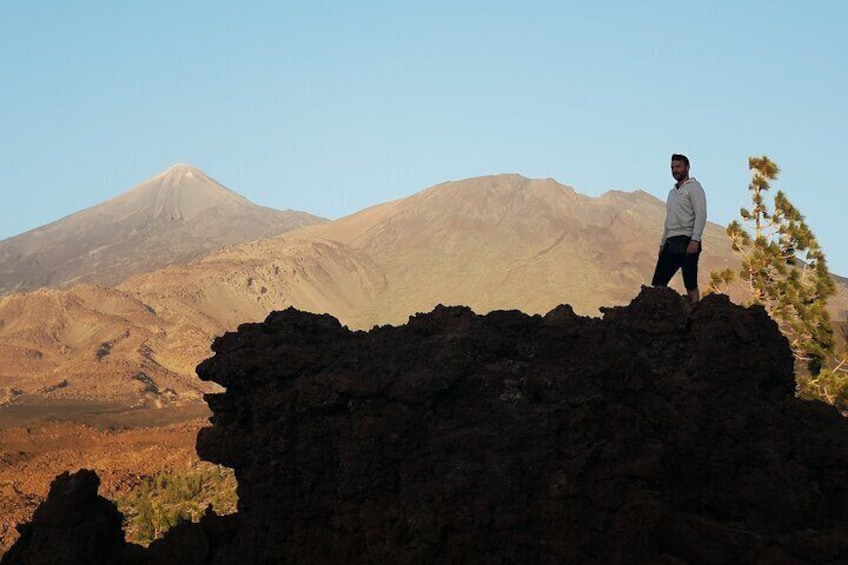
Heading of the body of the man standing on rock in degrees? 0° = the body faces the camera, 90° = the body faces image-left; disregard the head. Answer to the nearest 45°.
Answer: approximately 45°

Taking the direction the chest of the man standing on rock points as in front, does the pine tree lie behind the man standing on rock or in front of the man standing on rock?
behind
